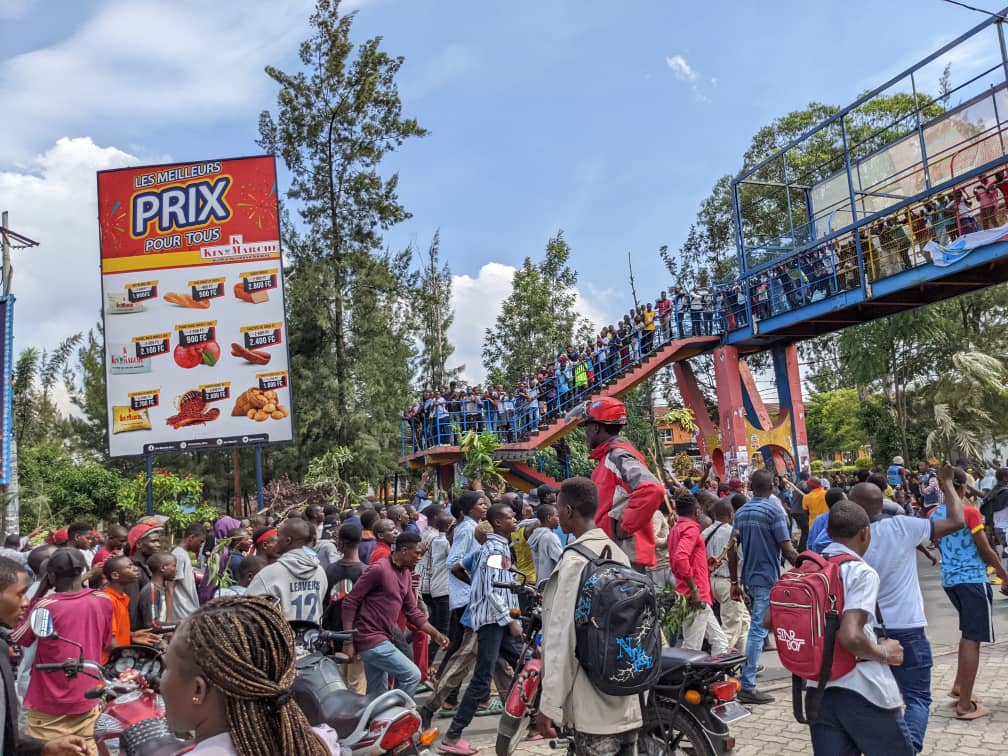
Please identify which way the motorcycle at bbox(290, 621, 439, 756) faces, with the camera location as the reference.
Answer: facing away from the viewer and to the left of the viewer

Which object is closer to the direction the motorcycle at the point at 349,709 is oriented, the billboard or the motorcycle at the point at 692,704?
the billboard

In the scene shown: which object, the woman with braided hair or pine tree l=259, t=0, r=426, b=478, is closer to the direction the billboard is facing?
the woman with braided hair

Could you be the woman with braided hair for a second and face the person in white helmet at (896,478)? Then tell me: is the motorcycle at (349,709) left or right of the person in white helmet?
left

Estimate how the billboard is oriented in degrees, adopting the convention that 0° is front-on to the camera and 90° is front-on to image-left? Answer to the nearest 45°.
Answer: approximately 0°

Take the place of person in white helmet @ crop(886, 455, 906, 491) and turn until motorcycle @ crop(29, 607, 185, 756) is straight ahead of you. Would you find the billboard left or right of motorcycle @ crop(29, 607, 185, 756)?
right

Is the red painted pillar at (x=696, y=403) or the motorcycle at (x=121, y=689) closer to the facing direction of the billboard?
the motorcycle

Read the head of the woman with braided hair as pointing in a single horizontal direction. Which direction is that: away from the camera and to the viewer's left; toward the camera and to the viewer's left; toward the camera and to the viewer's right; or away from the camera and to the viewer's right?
away from the camera and to the viewer's left

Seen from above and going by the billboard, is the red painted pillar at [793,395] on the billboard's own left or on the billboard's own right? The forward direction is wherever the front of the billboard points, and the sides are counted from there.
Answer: on the billboard's own left
